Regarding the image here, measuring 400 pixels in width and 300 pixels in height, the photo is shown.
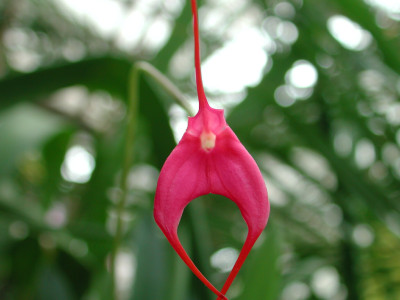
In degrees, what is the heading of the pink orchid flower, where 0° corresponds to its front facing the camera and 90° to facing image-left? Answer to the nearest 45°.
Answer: approximately 0°
